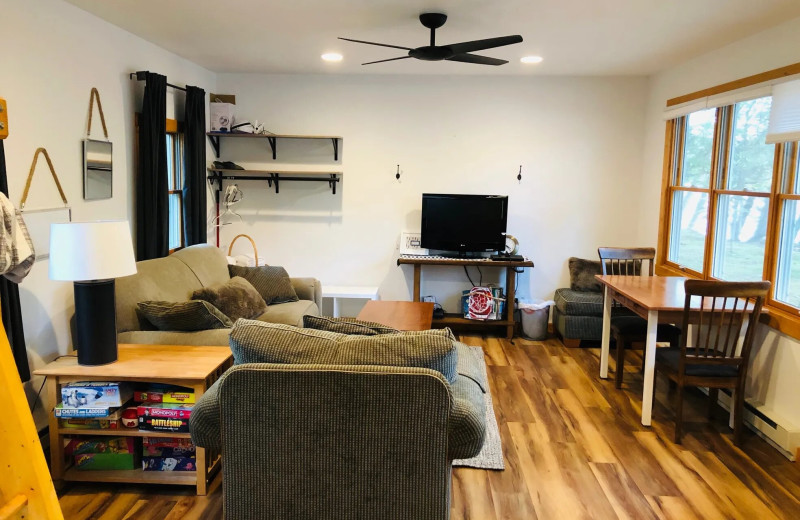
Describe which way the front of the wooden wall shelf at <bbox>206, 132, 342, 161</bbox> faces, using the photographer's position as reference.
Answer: facing the viewer

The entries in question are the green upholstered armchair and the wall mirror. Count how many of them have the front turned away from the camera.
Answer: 1

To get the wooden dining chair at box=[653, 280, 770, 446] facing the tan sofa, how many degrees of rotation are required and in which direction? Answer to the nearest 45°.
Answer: approximately 45° to its left

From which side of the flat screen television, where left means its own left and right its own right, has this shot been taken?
front

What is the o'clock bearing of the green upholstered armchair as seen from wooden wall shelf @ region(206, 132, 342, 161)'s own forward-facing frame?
The green upholstered armchair is roughly at 12 o'clock from the wooden wall shelf.

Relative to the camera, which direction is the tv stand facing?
toward the camera

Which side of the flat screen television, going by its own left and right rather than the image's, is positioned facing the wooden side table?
front

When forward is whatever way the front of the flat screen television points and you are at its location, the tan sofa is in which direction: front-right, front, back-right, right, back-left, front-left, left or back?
front-right

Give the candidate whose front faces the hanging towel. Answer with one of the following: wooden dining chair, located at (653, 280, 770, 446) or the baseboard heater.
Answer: the baseboard heater

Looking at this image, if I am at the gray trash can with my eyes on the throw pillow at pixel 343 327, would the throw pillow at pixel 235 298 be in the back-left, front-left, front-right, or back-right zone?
front-right

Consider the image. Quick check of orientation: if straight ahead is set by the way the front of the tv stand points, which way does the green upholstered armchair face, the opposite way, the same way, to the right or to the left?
the opposite way

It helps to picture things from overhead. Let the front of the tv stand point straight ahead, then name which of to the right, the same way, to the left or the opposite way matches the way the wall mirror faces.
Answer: to the left

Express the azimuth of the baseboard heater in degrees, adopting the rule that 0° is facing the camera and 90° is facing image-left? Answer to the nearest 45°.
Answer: approximately 45°

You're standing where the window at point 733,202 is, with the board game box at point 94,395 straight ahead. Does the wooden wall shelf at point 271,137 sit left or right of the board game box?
right

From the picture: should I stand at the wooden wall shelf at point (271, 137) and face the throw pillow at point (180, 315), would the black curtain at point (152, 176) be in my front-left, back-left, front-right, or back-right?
front-right

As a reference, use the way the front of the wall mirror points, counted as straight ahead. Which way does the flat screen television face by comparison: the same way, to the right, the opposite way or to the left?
to the right

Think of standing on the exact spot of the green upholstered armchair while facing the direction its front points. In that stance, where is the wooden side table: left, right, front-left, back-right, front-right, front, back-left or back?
front-left

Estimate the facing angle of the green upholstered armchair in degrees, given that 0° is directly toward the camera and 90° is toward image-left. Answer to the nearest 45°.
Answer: approximately 180°

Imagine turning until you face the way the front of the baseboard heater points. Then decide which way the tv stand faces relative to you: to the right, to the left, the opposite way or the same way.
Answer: to the left
